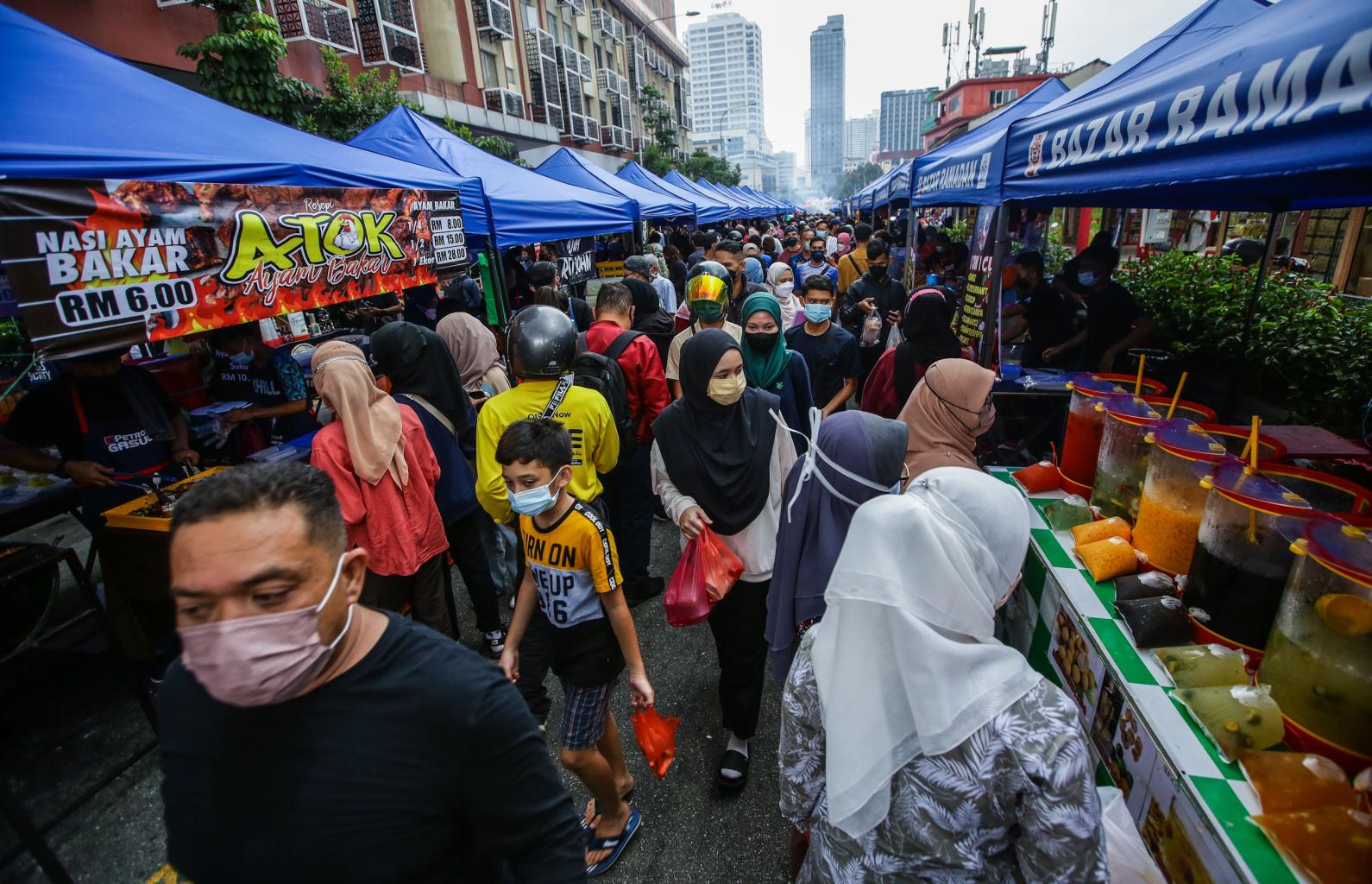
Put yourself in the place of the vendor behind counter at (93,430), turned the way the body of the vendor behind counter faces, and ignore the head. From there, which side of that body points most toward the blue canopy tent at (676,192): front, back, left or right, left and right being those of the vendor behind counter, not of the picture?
left

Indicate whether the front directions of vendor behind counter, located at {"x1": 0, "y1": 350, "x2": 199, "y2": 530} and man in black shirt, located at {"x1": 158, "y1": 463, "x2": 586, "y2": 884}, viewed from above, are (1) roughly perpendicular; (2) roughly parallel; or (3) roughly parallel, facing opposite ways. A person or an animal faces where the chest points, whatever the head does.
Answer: roughly perpendicular

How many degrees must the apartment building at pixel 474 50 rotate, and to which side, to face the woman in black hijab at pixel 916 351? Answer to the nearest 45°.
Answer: approximately 45° to its right

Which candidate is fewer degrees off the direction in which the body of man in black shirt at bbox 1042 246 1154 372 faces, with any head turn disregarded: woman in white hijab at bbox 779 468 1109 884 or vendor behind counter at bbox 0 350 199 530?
the vendor behind counter

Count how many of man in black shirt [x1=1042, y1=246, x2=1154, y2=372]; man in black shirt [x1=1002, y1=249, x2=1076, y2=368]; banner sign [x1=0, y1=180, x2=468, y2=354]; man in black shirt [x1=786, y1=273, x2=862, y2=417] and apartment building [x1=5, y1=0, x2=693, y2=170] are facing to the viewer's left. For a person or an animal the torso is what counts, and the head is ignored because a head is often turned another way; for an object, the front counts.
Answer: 2

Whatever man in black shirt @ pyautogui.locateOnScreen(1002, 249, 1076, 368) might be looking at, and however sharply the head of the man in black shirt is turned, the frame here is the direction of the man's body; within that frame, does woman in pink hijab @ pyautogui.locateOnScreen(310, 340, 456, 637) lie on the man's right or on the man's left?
on the man's left

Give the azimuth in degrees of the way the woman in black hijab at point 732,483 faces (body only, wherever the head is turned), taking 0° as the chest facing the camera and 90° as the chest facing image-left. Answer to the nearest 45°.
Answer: approximately 0°

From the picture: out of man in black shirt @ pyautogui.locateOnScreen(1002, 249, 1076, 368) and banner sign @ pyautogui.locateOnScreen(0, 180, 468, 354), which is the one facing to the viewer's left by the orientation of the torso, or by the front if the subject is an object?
the man in black shirt

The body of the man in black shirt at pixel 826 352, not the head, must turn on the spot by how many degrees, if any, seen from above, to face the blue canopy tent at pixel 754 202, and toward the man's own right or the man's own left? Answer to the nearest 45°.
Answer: approximately 180°

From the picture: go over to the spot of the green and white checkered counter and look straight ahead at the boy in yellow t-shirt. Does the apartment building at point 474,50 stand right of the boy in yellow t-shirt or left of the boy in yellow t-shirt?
right
